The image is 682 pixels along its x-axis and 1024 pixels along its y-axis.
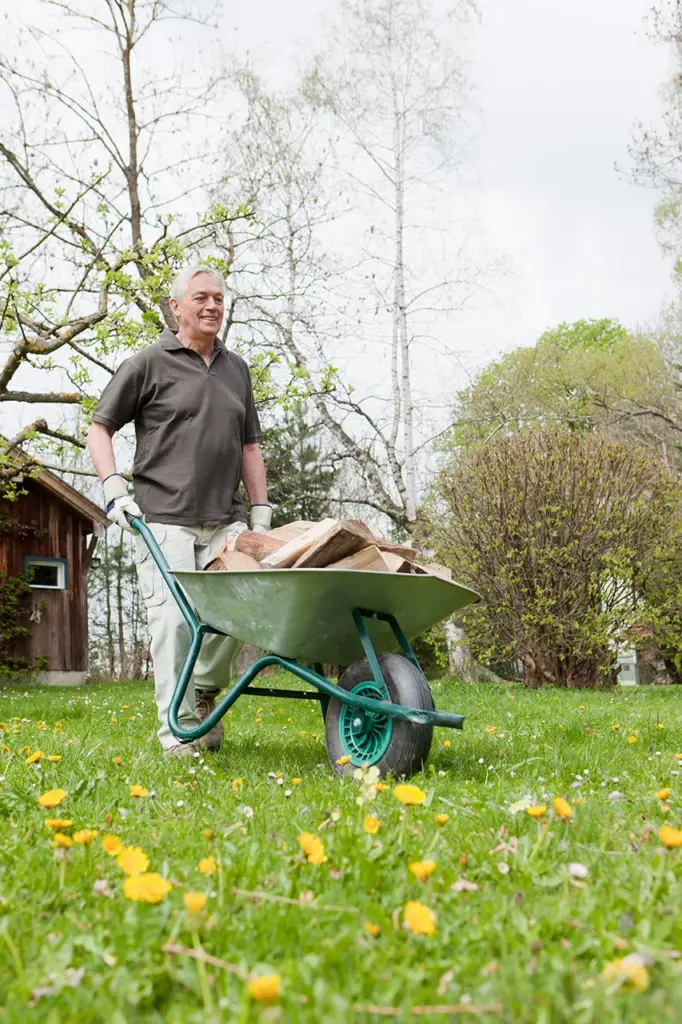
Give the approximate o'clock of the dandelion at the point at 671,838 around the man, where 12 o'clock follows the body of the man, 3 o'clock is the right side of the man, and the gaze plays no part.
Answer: The dandelion is roughly at 1 o'clock from the man.

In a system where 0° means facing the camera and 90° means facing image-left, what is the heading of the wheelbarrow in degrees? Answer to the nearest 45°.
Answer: approximately 315°
